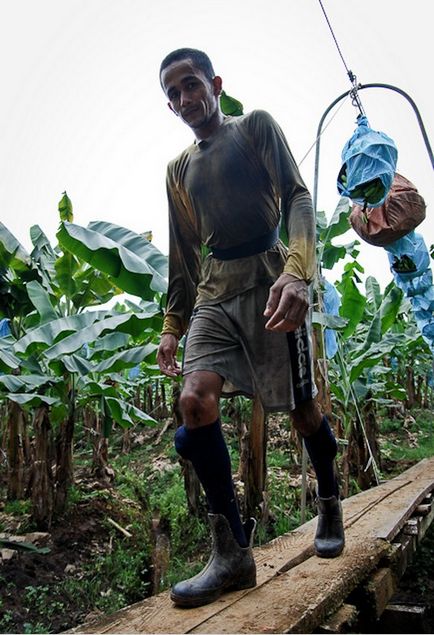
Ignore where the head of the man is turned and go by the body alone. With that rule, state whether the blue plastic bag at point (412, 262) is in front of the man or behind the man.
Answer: behind

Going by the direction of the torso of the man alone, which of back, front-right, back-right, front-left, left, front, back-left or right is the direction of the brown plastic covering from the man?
back

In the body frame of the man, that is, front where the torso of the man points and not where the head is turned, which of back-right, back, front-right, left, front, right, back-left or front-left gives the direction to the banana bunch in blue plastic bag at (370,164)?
back

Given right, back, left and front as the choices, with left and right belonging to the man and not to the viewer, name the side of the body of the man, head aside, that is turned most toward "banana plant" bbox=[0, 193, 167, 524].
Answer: right

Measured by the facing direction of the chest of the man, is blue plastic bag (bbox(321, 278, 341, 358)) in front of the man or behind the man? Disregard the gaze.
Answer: behind

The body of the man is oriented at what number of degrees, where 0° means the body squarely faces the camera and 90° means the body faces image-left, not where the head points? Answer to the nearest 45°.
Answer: approximately 45°
